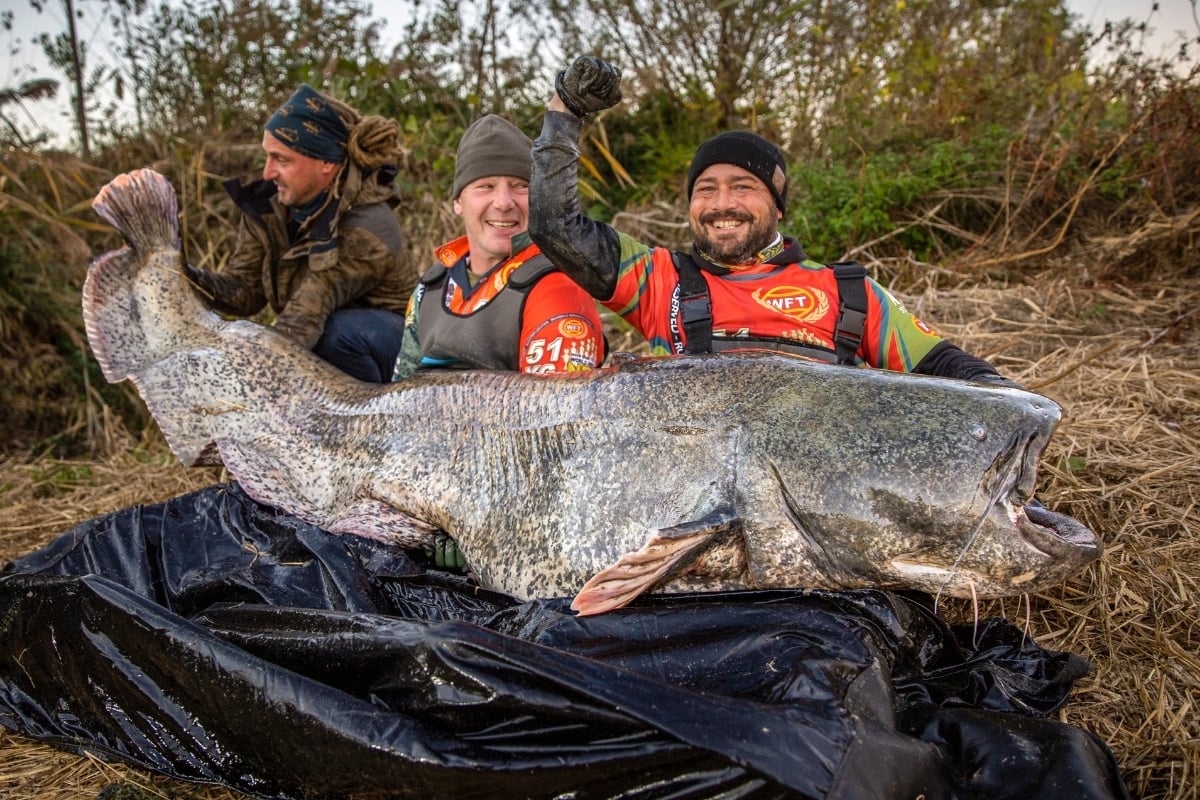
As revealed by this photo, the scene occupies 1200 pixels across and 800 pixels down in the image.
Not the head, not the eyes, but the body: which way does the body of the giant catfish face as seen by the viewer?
to the viewer's right

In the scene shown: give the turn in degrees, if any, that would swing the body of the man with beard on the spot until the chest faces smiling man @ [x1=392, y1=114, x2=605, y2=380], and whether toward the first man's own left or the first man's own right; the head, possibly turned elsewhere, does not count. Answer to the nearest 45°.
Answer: approximately 90° to the first man's own right

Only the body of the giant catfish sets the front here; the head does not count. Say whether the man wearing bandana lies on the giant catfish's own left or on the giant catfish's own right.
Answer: on the giant catfish's own left
